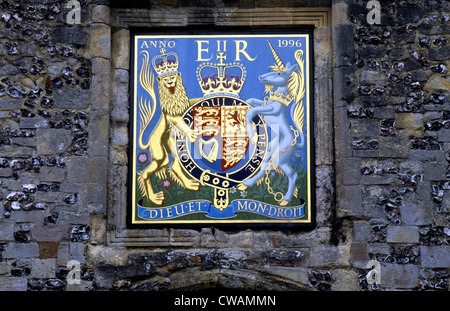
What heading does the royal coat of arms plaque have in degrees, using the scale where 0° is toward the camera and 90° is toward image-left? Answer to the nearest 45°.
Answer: approximately 0°
